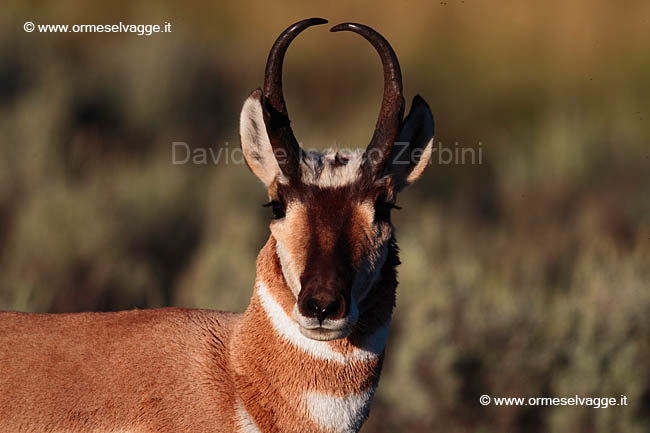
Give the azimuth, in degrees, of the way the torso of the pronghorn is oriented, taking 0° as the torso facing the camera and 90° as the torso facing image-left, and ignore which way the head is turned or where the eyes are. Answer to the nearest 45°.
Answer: approximately 270°
